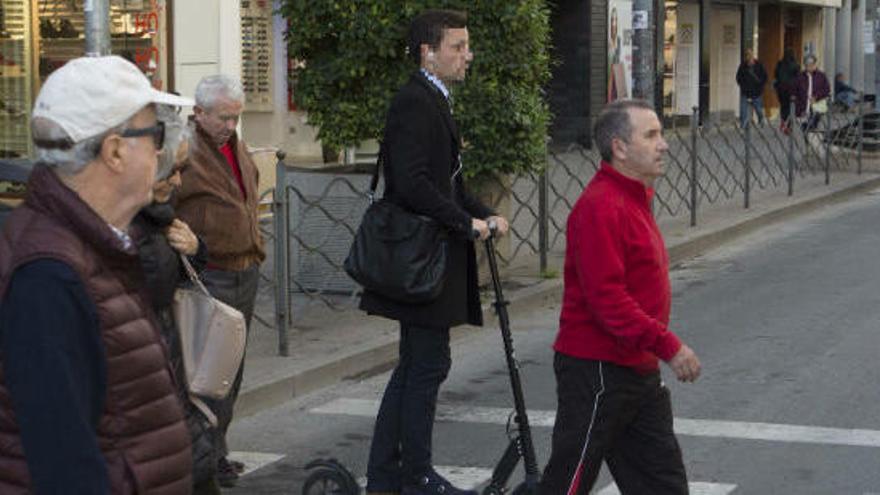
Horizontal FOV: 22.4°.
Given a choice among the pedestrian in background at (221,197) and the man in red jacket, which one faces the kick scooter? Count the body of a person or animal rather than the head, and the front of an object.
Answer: the pedestrian in background

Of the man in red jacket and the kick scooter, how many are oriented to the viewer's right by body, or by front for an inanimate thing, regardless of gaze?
2

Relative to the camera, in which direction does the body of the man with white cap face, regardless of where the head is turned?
to the viewer's right

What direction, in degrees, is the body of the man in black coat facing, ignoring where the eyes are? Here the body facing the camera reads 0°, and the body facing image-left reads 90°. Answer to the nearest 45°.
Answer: approximately 270°

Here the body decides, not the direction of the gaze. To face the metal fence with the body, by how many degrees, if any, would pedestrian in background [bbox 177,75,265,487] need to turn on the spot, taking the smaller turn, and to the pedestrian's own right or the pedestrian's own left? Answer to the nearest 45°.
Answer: approximately 135° to the pedestrian's own left

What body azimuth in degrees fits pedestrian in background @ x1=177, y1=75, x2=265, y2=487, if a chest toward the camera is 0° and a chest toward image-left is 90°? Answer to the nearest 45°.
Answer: approximately 315°

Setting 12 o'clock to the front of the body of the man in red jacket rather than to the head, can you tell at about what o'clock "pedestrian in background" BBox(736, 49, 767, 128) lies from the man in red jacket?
The pedestrian in background is roughly at 9 o'clock from the man in red jacket.

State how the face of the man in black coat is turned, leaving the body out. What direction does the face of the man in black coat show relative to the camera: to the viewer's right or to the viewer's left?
to the viewer's right

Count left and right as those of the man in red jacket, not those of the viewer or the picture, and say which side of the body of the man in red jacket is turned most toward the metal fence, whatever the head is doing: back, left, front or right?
left

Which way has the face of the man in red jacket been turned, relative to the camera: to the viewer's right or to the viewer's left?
to the viewer's right

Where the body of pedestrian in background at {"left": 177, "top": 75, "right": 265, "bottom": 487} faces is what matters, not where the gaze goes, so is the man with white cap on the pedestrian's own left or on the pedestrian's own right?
on the pedestrian's own right

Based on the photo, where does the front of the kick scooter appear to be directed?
to the viewer's right

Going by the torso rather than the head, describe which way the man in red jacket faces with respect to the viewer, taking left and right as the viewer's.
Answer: facing to the right of the viewer
